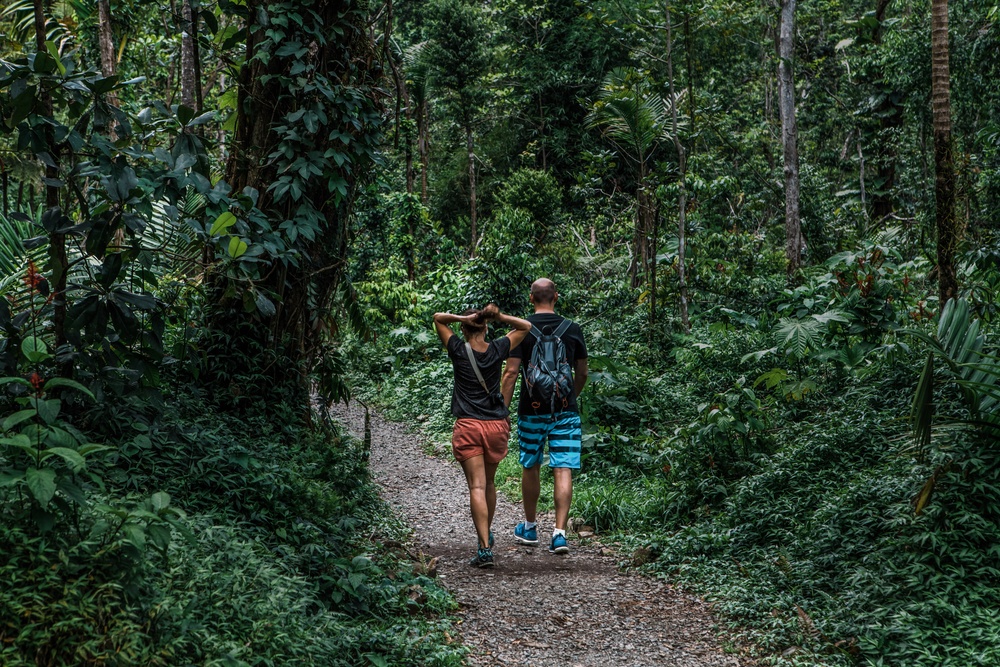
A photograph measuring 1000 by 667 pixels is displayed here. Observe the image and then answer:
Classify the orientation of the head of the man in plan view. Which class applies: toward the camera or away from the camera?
away from the camera

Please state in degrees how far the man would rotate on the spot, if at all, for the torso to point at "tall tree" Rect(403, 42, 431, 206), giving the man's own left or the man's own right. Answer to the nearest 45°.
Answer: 0° — they already face it

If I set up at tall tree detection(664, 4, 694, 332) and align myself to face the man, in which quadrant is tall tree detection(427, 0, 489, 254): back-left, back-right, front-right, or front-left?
back-right

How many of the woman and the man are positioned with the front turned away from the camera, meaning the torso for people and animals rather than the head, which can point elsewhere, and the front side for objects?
2

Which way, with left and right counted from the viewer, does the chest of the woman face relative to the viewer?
facing away from the viewer

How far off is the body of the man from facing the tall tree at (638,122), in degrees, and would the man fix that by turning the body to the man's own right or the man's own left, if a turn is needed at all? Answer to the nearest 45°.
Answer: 0° — they already face it

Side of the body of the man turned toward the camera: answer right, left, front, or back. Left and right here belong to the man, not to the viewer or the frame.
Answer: back

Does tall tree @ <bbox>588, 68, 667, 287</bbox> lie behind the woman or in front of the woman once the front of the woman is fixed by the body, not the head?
in front

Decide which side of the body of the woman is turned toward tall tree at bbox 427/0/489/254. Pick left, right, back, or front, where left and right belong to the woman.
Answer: front
